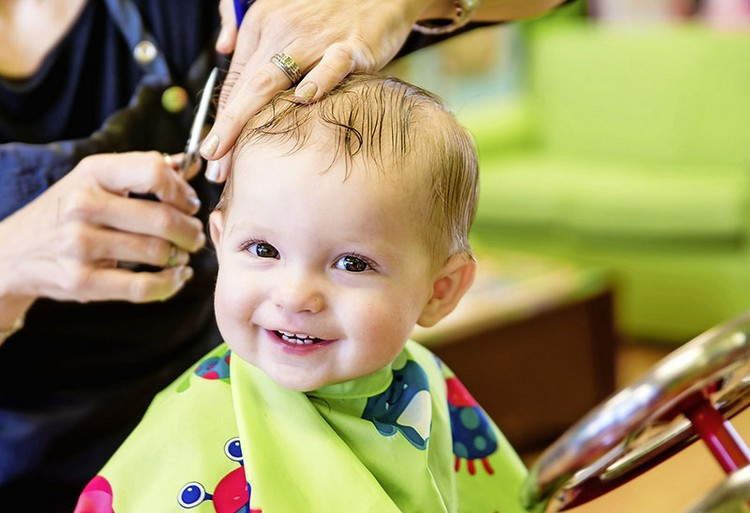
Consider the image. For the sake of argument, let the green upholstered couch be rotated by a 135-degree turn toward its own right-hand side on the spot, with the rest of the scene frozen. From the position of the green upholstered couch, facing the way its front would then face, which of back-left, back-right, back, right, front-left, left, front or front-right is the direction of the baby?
back-left

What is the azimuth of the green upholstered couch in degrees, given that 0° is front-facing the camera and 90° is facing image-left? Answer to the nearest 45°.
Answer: approximately 0°
